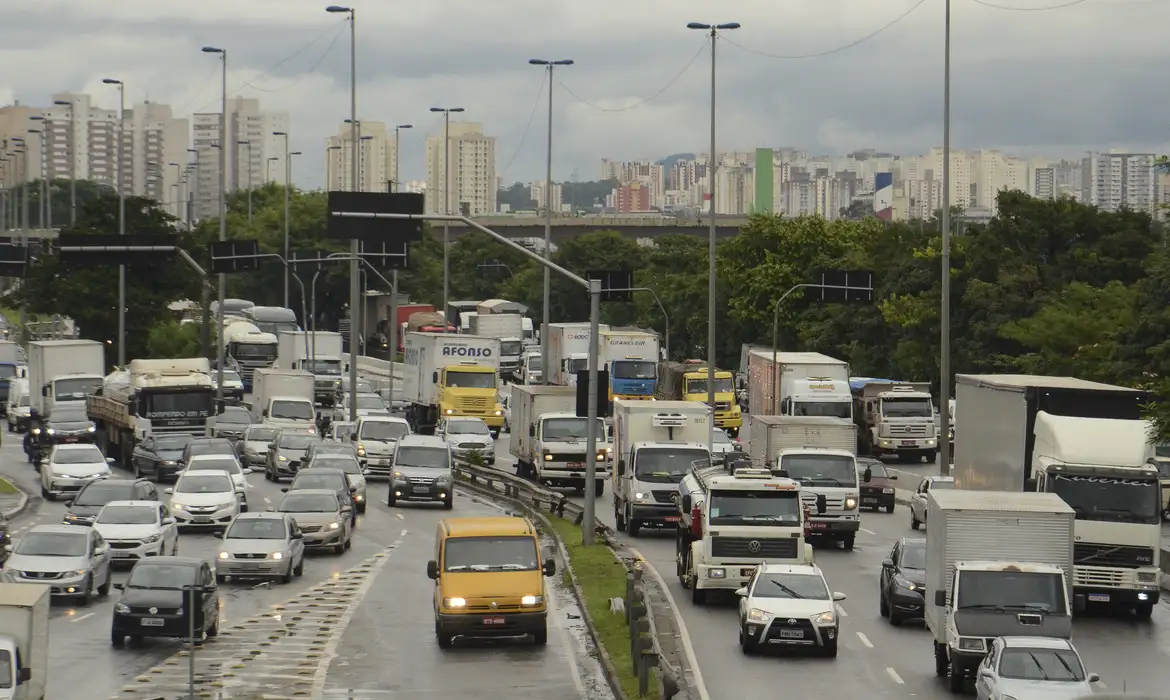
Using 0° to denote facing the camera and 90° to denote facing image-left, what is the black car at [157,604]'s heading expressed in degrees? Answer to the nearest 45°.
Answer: approximately 45°

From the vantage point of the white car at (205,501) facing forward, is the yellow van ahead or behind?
ahead

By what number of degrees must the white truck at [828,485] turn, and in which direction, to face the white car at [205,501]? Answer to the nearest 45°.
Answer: approximately 90° to its right

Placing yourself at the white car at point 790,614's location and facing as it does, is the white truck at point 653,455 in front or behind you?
behind

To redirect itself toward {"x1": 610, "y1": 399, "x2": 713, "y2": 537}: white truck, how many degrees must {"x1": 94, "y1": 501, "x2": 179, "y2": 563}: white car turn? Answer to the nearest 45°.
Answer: approximately 135° to its left

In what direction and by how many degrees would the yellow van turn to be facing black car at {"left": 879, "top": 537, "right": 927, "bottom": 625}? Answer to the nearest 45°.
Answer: approximately 90° to its left

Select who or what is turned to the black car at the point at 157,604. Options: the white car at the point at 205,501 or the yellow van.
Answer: the white car

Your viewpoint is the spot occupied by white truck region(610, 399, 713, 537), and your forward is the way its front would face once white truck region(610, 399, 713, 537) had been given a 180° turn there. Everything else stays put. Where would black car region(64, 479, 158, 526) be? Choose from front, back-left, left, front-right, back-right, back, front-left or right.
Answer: left

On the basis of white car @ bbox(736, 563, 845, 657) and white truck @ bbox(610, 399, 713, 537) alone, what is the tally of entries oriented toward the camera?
2
